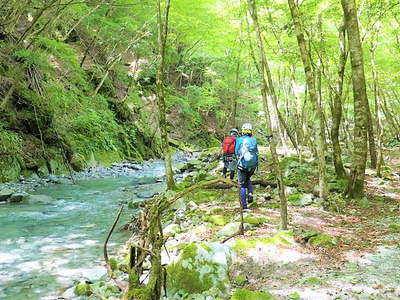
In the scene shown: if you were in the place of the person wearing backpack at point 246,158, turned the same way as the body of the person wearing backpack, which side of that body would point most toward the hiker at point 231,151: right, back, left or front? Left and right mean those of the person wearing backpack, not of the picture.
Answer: front

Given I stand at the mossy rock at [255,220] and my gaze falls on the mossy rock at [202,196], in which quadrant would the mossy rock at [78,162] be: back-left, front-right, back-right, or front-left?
front-left

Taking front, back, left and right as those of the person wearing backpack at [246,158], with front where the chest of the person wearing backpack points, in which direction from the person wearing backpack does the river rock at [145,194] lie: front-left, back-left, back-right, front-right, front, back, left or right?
front-left

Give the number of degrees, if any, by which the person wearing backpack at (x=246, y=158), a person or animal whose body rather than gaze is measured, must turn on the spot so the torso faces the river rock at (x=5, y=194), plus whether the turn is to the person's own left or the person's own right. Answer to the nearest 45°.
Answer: approximately 90° to the person's own left

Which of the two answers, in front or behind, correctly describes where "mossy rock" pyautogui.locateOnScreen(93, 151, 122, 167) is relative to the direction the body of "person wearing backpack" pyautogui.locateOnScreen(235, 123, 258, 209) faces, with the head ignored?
in front

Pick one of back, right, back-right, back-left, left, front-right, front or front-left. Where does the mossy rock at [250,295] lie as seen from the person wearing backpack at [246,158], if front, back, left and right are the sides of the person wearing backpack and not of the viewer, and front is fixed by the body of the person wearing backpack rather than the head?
back

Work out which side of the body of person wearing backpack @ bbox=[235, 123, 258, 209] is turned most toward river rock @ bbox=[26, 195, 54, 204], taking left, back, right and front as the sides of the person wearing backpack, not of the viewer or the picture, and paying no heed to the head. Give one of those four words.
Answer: left

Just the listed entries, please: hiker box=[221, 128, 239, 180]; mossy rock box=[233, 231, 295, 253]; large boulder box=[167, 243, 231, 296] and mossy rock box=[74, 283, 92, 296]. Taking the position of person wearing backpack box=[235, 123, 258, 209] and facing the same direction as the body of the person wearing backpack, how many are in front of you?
1

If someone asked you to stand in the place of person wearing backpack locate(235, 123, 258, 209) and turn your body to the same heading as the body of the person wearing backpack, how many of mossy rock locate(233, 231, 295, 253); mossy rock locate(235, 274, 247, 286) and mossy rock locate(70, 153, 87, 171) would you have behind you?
2

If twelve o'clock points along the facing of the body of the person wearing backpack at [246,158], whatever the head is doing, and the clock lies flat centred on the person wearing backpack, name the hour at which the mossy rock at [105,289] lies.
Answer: The mossy rock is roughly at 7 o'clock from the person wearing backpack.

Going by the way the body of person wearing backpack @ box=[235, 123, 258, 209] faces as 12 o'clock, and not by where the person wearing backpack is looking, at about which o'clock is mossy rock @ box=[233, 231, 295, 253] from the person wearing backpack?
The mossy rock is roughly at 6 o'clock from the person wearing backpack.

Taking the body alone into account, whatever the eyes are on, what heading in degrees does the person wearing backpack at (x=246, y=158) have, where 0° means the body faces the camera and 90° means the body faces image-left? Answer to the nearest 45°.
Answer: approximately 180°

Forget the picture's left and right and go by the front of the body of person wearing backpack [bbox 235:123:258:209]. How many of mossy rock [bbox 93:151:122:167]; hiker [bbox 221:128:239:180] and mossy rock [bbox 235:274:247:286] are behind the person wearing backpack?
1

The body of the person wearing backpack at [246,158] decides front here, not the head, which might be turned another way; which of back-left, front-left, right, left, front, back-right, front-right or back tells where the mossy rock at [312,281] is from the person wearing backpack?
back

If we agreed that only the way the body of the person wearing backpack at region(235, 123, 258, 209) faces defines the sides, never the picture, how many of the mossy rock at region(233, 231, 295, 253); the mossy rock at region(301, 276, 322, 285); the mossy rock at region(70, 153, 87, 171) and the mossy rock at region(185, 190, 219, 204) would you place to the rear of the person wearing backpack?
2
